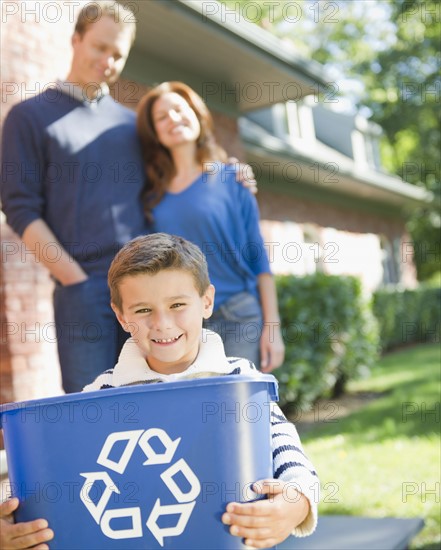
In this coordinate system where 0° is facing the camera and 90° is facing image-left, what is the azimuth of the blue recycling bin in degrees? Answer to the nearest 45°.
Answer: approximately 0°

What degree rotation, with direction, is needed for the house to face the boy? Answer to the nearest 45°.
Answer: approximately 45° to its right

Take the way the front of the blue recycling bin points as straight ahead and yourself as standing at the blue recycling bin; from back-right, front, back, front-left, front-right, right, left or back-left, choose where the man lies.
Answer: back

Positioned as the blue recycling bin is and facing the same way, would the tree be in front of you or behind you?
behind

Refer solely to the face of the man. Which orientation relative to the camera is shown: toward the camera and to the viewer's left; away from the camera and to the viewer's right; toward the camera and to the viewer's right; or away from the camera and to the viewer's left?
toward the camera and to the viewer's right

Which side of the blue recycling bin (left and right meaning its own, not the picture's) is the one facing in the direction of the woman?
back

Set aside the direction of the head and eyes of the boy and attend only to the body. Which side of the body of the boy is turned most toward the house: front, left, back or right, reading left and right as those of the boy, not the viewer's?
back

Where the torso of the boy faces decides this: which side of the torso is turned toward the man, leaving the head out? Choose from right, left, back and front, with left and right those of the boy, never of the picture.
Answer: back

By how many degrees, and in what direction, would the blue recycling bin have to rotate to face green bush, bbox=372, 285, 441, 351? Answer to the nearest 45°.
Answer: approximately 135° to its left

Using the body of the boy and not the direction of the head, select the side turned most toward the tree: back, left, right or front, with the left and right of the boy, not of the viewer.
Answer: back

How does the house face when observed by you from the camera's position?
facing the viewer and to the right of the viewer

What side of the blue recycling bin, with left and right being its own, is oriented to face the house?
back

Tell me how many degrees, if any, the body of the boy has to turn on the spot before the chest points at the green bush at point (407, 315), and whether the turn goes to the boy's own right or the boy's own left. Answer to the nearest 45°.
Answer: approximately 180°

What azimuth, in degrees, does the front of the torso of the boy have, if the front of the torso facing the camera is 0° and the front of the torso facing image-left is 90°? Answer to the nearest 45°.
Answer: approximately 0°

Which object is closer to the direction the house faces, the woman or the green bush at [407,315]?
the woman
